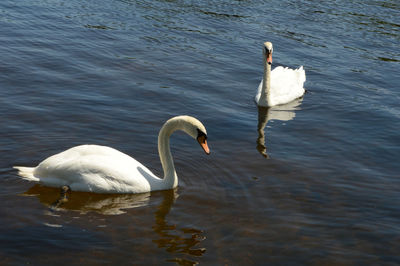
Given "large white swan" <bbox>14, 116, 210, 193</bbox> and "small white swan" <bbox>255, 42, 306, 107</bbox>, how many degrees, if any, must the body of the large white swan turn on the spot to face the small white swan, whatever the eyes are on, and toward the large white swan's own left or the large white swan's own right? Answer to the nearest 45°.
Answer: approximately 45° to the large white swan's own left

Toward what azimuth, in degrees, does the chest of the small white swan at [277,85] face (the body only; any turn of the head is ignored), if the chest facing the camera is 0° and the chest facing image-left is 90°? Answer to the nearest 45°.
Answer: approximately 45°

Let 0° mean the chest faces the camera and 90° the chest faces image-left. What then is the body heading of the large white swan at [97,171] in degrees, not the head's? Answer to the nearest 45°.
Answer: approximately 270°

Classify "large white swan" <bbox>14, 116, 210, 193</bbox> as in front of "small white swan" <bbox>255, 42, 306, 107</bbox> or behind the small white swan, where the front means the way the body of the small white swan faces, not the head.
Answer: in front

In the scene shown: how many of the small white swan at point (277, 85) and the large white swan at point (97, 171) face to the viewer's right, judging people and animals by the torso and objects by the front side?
1
